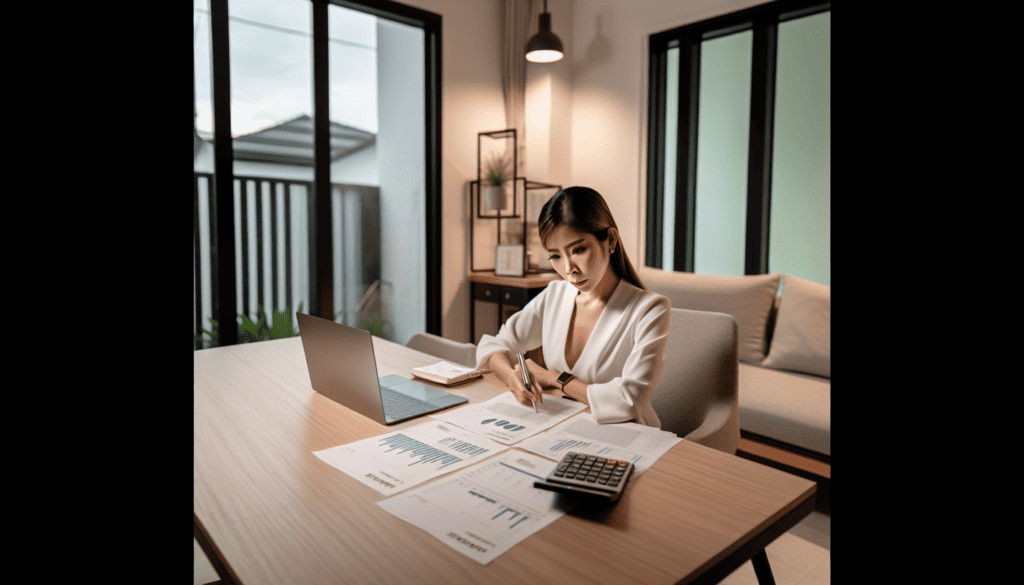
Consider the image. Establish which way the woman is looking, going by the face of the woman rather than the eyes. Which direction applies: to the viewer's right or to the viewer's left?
to the viewer's left

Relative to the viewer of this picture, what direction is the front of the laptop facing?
facing away from the viewer and to the right of the viewer

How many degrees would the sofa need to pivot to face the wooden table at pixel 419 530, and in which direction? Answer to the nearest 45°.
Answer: approximately 45° to its left

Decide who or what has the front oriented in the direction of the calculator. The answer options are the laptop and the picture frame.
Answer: the picture frame

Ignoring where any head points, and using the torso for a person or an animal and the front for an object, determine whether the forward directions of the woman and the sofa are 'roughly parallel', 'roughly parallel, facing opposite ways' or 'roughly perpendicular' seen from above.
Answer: roughly parallel

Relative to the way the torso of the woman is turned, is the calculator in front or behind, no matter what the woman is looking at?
in front

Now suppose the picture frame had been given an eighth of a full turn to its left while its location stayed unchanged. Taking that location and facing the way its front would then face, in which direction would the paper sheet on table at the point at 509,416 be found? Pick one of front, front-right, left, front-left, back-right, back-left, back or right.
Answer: front-right

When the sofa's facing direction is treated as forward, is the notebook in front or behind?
in front

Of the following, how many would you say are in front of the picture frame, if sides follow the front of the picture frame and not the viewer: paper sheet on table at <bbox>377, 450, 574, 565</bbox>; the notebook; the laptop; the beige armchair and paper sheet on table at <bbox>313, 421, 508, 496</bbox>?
5

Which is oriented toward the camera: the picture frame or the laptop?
the picture frame

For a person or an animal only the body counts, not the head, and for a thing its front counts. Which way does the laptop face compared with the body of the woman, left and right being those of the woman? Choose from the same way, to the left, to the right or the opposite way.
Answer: the opposite way

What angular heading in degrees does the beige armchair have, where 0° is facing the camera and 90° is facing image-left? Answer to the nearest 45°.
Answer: approximately 45°

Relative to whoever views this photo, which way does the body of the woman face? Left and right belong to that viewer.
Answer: facing the viewer and to the left of the viewer

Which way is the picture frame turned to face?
toward the camera
